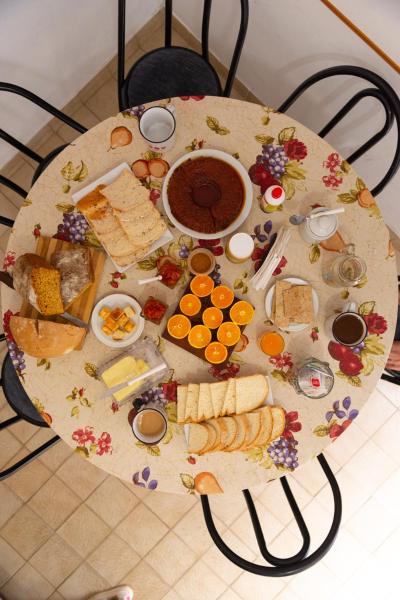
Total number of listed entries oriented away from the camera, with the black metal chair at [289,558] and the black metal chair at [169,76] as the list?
1

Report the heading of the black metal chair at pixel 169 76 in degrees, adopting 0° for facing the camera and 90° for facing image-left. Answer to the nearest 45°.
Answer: approximately 0°

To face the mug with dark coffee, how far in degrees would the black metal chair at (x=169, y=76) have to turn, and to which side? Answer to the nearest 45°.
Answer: approximately 45° to its left

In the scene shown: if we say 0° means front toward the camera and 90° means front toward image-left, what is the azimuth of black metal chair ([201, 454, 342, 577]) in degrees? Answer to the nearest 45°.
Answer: approximately 180°

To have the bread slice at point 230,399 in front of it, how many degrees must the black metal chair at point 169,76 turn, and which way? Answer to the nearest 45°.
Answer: approximately 45° to its left

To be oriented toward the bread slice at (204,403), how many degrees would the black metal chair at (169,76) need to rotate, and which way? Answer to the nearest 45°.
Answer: approximately 45° to its left
